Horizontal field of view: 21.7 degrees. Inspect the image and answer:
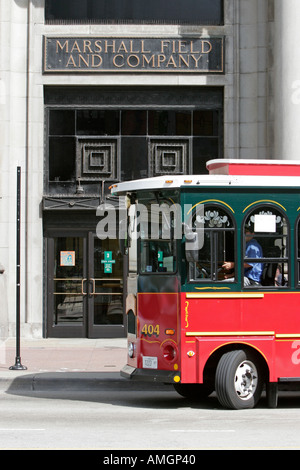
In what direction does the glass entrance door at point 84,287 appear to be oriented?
toward the camera

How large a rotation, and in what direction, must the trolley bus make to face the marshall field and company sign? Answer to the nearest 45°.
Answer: approximately 90° to its right

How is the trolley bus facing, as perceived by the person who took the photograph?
facing to the left of the viewer

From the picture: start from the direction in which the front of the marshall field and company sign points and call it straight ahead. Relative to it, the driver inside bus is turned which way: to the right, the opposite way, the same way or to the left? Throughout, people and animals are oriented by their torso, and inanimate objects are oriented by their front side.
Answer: to the right

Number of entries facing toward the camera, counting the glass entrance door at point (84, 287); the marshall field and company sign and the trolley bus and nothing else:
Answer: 2

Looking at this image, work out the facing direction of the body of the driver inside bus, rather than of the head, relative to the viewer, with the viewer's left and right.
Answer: facing to the left of the viewer

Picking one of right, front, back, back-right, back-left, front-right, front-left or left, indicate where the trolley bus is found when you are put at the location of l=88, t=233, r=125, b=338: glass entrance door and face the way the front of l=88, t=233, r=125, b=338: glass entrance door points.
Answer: front

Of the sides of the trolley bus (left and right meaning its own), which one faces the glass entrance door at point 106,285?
right

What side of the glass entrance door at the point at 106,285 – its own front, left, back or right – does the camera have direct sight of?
front

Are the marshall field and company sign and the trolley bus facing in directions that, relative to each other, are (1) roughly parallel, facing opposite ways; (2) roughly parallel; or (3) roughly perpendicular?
roughly perpendicular

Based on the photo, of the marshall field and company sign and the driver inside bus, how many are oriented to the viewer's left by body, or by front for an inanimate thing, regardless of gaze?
1

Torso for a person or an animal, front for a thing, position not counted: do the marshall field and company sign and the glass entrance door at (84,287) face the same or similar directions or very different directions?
same or similar directions
